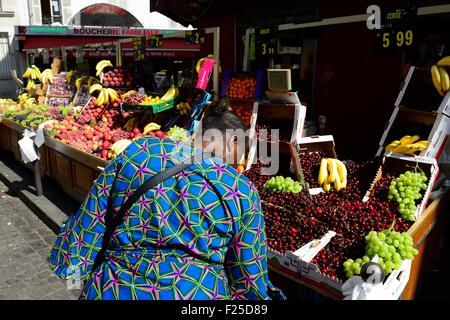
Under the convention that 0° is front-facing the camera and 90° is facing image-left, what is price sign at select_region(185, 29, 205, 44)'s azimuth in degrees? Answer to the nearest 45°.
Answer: approximately 0°

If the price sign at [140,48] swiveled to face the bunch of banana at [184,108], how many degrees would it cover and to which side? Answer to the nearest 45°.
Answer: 0° — it already faces it

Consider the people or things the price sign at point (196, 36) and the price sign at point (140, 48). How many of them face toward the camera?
2

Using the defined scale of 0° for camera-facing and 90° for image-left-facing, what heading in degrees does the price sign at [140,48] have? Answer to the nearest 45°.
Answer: approximately 0°

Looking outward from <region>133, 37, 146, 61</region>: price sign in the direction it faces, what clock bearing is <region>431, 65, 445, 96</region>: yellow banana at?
The yellow banana is roughly at 11 o'clock from the price sign.

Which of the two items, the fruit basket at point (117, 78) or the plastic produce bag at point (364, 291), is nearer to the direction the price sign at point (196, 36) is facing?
the plastic produce bag
